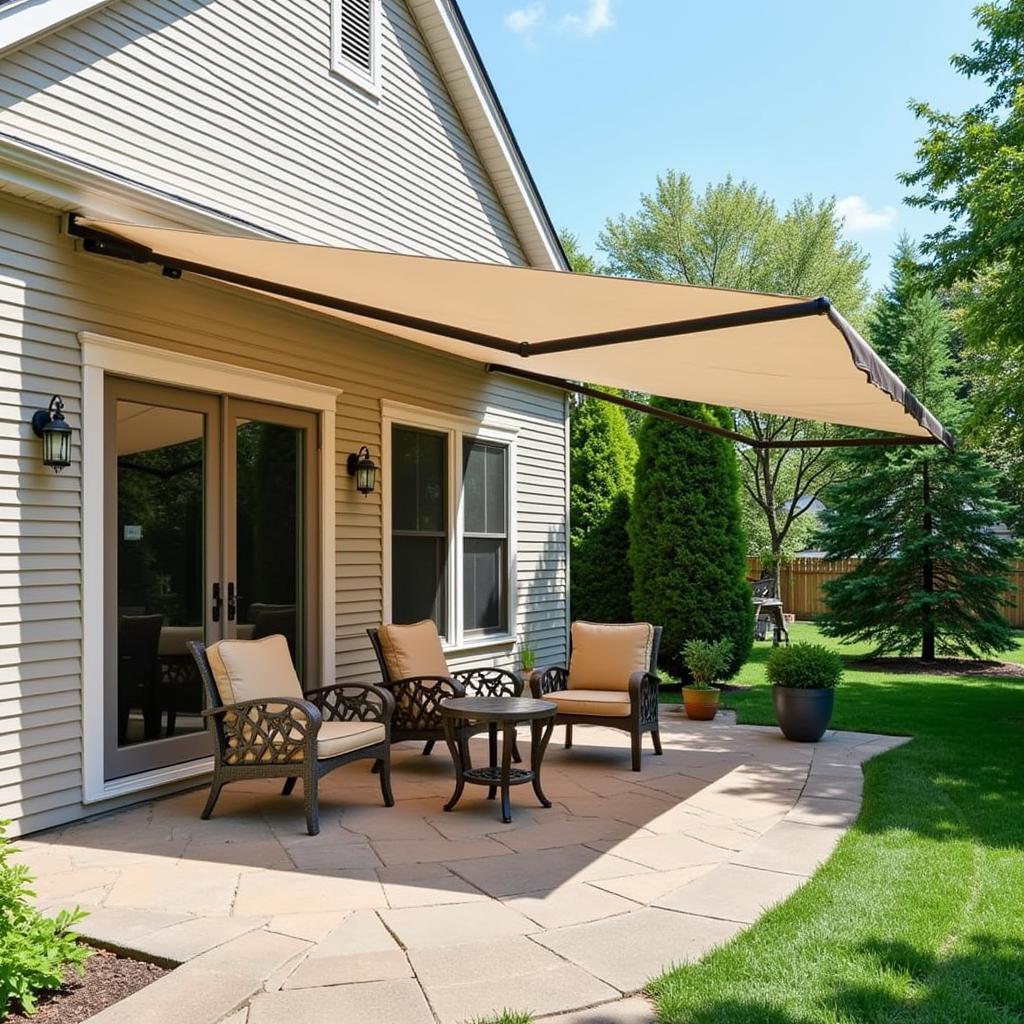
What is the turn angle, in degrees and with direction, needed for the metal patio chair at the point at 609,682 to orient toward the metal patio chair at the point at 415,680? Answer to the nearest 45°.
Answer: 0° — it already faces it

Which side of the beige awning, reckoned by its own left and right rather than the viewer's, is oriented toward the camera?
right

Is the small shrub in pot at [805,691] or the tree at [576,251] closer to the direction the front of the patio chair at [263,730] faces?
the small shrub in pot

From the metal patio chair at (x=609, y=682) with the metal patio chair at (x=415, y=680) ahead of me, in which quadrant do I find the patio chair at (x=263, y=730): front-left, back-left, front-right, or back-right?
front-left

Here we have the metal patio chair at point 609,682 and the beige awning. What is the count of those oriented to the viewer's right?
1

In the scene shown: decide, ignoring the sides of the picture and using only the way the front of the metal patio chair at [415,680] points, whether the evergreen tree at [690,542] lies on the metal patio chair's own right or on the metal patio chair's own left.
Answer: on the metal patio chair's own left

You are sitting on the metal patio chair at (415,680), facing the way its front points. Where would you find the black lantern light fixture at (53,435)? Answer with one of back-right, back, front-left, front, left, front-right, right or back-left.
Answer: right

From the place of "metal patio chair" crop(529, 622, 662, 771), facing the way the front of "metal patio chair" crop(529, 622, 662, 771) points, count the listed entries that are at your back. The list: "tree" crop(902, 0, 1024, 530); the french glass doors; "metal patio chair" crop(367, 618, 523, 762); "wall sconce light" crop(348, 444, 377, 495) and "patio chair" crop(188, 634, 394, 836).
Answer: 1

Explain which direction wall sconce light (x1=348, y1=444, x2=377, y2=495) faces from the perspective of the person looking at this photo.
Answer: facing the viewer and to the right of the viewer

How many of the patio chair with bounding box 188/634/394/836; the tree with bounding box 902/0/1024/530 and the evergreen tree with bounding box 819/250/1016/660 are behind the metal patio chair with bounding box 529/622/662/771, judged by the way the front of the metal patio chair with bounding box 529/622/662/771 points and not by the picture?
2

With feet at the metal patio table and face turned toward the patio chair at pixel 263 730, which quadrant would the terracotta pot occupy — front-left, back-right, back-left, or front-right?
back-right

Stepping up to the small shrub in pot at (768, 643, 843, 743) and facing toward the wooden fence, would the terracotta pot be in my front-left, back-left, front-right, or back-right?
front-left

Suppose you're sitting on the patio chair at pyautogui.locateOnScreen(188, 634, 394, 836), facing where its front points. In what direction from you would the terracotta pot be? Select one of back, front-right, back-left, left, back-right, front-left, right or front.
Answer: left

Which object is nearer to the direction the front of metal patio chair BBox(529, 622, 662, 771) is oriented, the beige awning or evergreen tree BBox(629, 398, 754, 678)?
the beige awning

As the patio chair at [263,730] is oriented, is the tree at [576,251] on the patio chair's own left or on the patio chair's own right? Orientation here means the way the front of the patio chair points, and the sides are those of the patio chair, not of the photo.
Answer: on the patio chair's own left

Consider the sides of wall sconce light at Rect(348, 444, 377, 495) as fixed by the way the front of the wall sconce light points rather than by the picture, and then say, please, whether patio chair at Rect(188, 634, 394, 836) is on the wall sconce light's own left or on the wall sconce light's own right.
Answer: on the wall sconce light's own right

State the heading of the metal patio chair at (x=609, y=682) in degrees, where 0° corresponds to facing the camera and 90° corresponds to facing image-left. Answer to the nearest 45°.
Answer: approximately 45°
